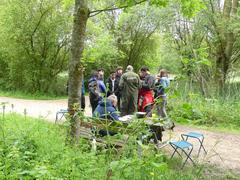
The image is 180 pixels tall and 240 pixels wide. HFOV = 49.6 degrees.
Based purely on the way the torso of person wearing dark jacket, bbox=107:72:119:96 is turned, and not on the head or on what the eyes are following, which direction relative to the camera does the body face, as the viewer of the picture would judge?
toward the camera

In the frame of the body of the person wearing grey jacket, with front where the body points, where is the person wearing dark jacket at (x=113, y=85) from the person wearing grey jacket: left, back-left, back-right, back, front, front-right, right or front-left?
front-right

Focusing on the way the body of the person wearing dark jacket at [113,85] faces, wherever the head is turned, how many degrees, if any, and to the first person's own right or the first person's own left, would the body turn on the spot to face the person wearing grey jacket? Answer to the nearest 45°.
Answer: approximately 45° to the first person's own left

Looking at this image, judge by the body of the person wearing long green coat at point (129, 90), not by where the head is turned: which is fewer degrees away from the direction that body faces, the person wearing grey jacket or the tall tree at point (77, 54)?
the person wearing grey jacket

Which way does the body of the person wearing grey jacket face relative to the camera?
to the viewer's left

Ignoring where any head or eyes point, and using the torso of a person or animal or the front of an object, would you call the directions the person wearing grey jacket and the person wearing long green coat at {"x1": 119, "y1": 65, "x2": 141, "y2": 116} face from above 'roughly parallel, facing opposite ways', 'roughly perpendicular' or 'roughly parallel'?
roughly perpendicular

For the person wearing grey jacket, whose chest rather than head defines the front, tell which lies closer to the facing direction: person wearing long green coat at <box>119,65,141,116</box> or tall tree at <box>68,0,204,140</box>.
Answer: the person wearing long green coat

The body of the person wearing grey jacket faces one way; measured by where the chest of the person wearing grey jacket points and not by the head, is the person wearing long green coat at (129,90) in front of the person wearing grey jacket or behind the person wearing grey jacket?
in front

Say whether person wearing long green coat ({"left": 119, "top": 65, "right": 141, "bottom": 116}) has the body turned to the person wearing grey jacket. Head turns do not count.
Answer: no

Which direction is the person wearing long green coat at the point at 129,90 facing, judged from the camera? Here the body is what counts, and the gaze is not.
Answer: away from the camera
